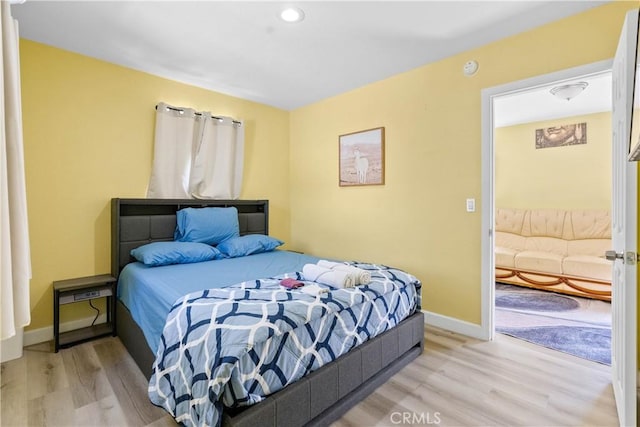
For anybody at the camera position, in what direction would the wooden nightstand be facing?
facing the viewer and to the right of the viewer

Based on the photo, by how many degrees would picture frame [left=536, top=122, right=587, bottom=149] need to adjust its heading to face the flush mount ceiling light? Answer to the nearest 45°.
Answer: approximately 45° to its left

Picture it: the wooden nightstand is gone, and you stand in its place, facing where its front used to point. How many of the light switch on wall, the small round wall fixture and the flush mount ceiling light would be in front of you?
3

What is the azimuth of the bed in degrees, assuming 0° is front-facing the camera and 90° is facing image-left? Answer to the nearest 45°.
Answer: approximately 315°

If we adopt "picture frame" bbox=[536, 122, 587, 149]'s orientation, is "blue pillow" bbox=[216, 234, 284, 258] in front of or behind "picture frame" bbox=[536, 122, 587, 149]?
in front

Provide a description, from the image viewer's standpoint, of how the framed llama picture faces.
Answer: facing the viewer and to the left of the viewer

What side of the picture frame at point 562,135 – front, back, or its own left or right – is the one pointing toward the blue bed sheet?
front

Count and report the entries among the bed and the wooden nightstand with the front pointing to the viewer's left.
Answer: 0

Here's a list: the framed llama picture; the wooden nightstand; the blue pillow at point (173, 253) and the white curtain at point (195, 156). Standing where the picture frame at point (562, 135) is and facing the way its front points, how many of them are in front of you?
4

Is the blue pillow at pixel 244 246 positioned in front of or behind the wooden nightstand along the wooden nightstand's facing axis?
in front

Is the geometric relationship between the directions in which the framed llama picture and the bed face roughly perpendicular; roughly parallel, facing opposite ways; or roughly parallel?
roughly perpendicular

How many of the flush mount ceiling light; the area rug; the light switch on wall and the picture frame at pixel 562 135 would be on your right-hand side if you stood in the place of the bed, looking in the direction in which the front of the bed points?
0
